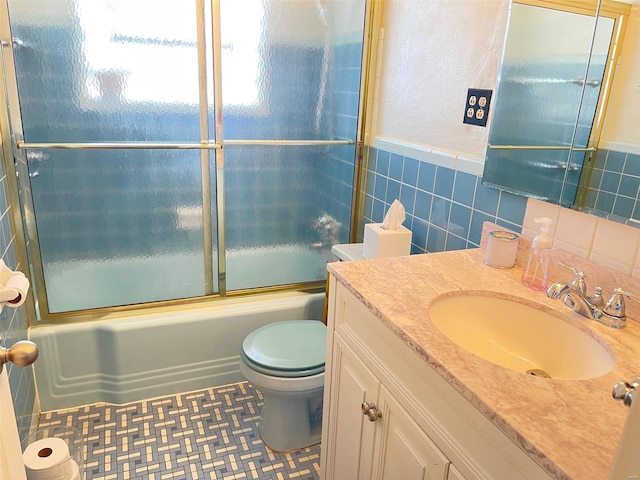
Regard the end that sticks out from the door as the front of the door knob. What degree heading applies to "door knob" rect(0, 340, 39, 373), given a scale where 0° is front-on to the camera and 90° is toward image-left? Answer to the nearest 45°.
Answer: approximately 270°

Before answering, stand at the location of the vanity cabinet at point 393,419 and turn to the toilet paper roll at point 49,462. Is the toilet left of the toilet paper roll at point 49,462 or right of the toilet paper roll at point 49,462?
right

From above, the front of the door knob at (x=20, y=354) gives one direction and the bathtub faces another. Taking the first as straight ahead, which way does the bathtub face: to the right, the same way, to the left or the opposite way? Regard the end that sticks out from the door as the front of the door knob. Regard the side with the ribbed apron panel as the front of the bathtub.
to the right

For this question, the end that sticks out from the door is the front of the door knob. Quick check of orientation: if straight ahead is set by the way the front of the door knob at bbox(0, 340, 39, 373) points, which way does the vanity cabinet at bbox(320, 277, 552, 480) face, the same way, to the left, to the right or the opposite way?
the opposite way

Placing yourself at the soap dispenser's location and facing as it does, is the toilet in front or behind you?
in front

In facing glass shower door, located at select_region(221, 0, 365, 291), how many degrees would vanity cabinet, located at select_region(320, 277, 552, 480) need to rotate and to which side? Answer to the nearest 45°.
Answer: approximately 90° to its right
